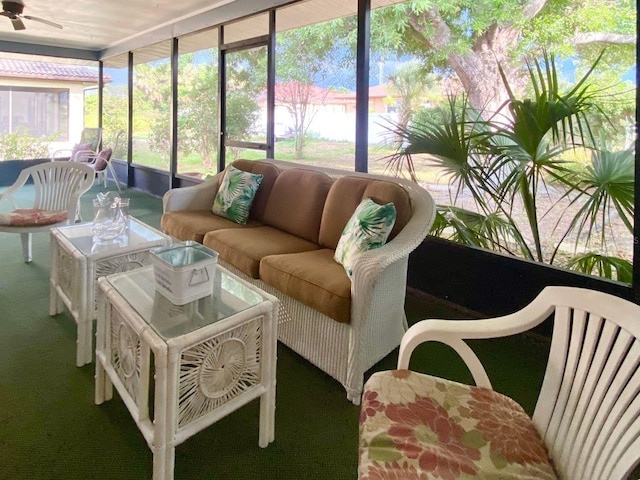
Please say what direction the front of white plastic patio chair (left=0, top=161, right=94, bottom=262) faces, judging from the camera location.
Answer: facing the viewer and to the left of the viewer

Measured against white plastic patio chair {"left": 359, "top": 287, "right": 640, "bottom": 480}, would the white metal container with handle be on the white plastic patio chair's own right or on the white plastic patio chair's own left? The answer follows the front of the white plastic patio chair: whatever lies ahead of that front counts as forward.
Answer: on the white plastic patio chair's own right

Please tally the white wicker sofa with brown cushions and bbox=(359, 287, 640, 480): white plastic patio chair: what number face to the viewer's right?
0

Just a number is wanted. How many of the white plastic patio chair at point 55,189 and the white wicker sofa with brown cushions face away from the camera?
0

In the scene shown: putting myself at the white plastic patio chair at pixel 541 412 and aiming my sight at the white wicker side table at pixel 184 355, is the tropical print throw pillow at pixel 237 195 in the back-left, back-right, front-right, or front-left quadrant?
front-right

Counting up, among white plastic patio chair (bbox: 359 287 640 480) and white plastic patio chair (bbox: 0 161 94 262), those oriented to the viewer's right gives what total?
0

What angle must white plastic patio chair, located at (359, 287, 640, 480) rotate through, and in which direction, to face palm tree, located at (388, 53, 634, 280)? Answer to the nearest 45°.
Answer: approximately 135° to its right

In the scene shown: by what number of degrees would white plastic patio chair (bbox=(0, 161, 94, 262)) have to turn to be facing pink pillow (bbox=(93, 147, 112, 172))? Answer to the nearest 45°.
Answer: approximately 135° to its right

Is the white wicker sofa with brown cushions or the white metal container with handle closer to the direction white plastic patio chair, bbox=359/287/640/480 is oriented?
the white metal container with handle
